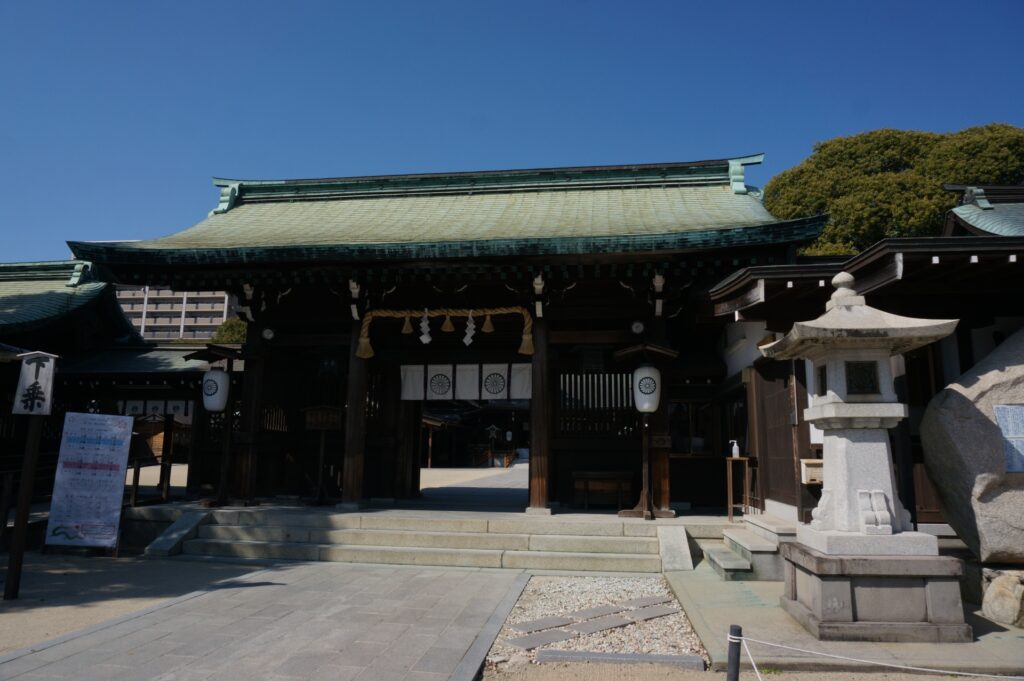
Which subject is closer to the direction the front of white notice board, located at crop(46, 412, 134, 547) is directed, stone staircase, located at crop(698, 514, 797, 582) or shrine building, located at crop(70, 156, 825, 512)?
the stone staircase

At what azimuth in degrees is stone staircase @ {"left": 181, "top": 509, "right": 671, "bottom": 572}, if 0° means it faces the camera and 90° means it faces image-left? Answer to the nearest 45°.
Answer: approximately 0°

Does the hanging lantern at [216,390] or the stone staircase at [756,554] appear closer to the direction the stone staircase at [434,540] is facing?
the stone staircase

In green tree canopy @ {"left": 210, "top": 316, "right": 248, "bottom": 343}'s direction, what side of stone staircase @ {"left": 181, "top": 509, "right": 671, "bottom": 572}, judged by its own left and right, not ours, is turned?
back

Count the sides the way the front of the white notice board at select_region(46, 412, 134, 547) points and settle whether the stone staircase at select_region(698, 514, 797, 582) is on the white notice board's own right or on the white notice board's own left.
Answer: on the white notice board's own left

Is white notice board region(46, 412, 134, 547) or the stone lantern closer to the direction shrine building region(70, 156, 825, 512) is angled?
the stone lantern

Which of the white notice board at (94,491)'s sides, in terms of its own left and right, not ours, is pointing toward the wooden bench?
left

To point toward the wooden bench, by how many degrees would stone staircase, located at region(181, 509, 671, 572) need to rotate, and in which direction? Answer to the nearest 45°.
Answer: approximately 135° to its left

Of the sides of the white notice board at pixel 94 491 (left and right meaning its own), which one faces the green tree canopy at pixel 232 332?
back
